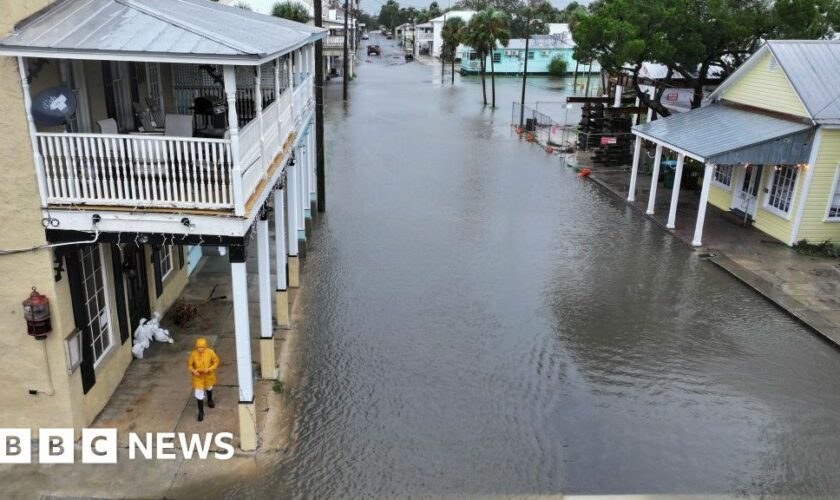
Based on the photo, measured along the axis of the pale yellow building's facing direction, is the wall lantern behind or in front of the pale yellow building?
in front

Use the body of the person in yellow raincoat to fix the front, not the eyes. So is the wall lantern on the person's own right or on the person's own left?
on the person's own right

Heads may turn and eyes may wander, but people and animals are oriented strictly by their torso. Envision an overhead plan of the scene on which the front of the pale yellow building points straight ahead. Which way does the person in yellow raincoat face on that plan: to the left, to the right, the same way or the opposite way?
to the left

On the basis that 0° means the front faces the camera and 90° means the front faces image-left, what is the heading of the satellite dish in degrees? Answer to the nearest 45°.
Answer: approximately 0°

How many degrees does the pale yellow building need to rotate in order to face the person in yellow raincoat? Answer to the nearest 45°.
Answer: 0° — it already faces them

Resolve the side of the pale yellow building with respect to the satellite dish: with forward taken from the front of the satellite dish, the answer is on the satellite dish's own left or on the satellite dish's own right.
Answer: on the satellite dish's own left

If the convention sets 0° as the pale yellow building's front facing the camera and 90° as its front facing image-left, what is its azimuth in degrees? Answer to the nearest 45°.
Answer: approximately 45°

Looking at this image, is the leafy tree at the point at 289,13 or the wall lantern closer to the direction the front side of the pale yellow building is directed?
the wall lantern

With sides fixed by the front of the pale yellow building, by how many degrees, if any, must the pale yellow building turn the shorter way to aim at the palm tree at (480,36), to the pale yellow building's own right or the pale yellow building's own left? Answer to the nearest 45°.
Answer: approximately 90° to the pale yellow building's own right

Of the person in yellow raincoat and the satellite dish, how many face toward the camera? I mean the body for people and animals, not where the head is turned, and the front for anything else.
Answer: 2

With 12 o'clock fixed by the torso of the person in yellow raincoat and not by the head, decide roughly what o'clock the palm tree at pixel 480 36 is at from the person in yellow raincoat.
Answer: The palm tree is roughly at 7 o'clock from the person in yellow raincoat.

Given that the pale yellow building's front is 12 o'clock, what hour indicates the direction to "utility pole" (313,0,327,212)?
The utility pole is roughly at 1 o'clock from the pale yellow building.

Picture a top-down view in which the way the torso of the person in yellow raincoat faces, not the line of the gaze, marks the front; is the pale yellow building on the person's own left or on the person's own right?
on the person's own left

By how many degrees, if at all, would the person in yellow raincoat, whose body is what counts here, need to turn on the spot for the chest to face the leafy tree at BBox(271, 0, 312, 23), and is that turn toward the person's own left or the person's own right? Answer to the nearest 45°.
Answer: approximately 180°
